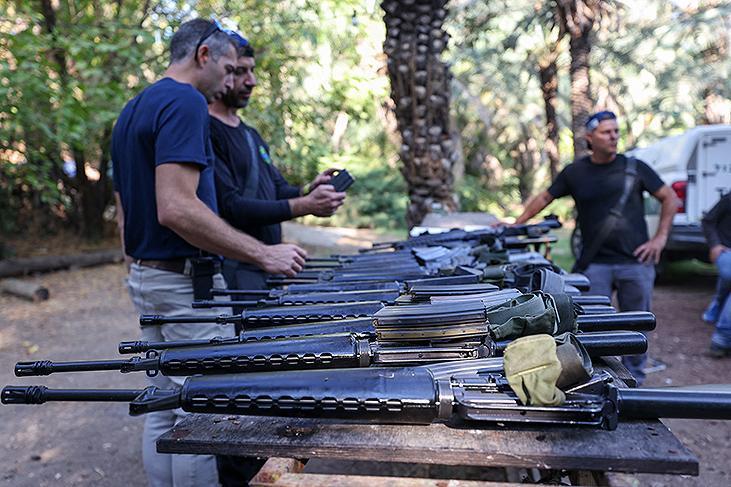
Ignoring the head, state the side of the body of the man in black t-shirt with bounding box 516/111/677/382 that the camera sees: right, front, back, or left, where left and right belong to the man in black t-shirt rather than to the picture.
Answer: front

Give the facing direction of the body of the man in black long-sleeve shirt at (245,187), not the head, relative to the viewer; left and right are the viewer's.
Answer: facing the viewer and to the right of the viewer

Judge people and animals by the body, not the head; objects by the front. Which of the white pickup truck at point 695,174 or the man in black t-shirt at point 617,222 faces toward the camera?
the man in black t-shirt

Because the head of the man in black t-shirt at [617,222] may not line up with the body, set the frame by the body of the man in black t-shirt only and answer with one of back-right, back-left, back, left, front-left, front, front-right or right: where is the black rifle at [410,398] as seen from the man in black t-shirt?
front

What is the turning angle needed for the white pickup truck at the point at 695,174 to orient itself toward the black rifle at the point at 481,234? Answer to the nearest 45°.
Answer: approximately 135° to its left

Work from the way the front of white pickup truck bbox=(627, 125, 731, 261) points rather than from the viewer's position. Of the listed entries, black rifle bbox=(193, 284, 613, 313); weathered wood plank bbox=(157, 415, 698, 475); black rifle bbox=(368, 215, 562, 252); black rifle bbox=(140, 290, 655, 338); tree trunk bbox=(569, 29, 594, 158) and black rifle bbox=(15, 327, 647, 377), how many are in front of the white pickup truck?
1

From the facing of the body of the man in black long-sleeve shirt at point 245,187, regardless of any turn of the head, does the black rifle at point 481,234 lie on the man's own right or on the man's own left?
on the man's own left

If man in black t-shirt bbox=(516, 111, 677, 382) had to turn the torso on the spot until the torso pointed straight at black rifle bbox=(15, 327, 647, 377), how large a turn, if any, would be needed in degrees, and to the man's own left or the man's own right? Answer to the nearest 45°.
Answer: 0° — they already face it

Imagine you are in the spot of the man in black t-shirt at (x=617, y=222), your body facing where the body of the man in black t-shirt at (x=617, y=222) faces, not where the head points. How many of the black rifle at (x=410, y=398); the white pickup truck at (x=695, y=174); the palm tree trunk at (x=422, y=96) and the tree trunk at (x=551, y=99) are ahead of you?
1

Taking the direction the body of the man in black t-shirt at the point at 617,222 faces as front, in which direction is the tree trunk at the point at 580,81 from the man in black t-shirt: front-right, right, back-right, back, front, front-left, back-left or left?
back

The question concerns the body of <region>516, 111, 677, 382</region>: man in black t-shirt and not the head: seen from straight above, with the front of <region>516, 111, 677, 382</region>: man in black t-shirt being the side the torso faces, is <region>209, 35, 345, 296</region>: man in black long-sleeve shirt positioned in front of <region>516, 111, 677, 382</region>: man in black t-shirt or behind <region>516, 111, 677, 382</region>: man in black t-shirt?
in front

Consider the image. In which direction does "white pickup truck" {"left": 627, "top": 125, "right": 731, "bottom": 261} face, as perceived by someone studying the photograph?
facing away from the viewer and to the left of the viewer

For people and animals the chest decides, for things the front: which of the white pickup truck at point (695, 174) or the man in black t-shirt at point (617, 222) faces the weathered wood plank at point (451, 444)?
the man in black t-shirt

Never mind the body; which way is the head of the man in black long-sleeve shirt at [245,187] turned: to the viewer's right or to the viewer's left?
to the viewer's right

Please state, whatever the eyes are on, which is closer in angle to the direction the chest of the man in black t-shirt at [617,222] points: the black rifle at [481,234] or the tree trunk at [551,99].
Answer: the black rifle

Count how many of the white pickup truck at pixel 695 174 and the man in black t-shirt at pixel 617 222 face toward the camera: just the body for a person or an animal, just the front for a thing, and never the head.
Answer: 1

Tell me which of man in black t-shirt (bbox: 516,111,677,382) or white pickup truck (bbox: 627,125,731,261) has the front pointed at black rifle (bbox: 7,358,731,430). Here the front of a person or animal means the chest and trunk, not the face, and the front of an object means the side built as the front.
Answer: the man in black t-shirt

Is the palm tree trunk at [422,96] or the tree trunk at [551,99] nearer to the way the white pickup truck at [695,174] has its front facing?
the tree trunk

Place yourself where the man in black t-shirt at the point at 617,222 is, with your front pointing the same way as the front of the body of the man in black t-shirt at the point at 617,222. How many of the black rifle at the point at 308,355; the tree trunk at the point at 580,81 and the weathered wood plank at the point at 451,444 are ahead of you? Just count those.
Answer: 2
